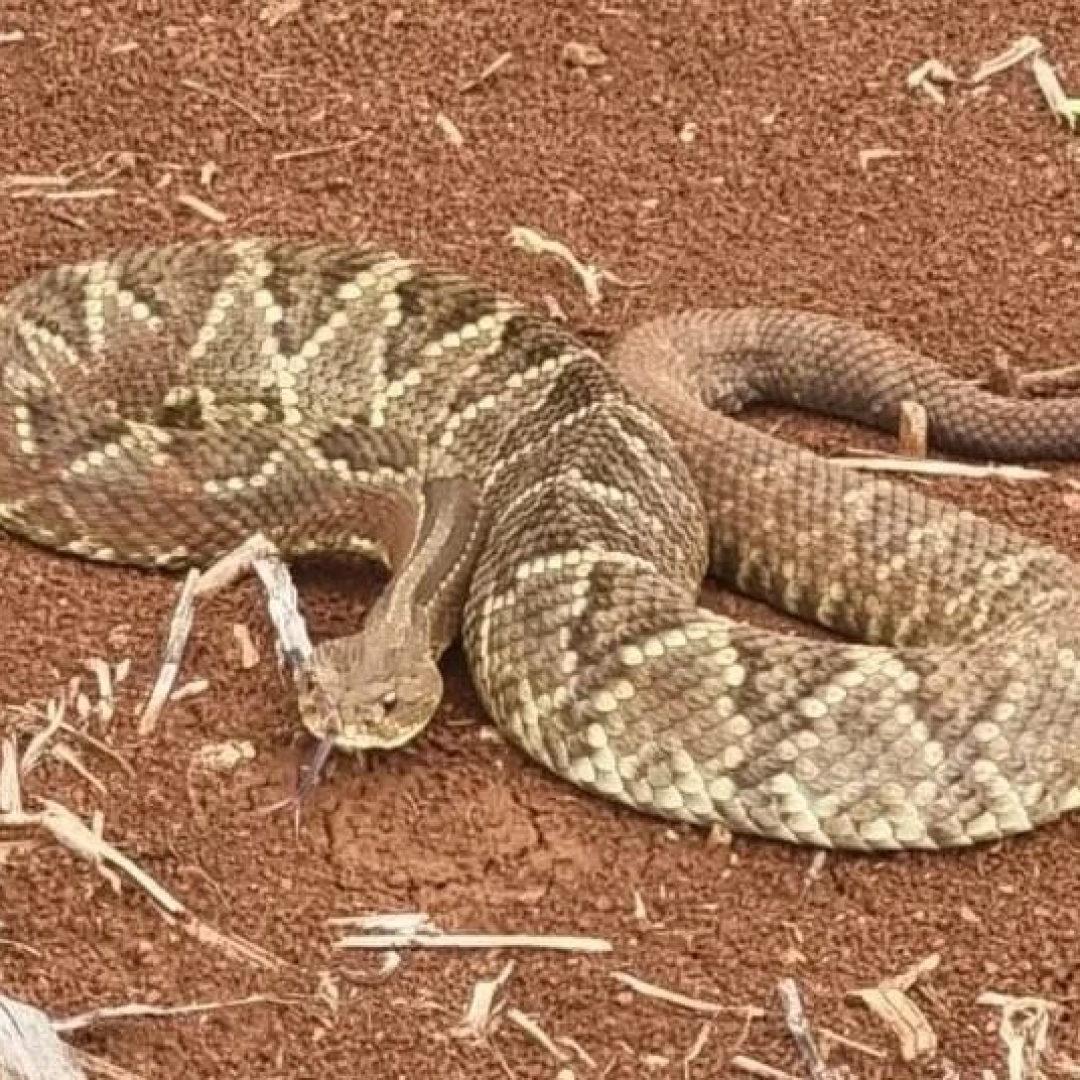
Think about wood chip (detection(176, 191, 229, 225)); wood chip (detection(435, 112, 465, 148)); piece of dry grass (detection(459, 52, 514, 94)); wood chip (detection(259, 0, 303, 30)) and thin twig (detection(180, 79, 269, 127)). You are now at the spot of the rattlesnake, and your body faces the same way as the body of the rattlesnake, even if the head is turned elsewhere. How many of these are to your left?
0

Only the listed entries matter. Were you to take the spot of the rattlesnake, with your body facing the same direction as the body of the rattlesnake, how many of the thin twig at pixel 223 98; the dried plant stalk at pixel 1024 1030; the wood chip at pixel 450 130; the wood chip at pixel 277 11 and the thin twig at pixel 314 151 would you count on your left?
1

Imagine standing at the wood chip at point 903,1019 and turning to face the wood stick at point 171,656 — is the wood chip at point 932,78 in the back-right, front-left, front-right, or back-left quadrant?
front-right

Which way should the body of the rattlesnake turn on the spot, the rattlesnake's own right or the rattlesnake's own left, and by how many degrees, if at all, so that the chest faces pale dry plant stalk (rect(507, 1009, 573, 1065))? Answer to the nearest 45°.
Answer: approximately 45° to the rattlesnake's own left

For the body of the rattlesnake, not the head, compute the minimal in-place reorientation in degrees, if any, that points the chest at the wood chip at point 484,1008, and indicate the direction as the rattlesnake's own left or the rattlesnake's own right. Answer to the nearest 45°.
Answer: approximately 45° to the rattlesnake's own left

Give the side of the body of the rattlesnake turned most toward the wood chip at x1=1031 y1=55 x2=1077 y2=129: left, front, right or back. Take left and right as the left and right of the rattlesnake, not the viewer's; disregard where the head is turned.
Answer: back

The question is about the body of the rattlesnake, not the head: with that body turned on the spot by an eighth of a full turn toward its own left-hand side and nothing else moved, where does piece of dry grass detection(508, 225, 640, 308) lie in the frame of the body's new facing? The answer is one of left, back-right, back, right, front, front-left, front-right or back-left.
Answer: back

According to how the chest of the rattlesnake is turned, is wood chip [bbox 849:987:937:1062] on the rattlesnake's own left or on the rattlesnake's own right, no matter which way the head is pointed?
on the rattlesnake's own left

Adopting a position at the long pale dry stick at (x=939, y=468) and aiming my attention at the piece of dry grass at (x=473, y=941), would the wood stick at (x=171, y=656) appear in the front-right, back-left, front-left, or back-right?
front-right

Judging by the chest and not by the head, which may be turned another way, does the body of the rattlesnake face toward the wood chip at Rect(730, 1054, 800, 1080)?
no

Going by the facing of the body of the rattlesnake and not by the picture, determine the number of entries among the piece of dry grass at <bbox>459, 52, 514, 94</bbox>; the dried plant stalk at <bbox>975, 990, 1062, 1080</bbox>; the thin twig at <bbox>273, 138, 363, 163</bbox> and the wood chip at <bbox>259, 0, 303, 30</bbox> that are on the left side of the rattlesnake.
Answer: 1

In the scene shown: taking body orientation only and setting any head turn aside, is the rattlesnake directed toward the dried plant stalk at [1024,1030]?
no

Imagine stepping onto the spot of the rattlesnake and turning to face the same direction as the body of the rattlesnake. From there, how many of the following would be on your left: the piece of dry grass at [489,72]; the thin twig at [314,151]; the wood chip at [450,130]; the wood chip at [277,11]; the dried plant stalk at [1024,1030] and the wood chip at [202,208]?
1

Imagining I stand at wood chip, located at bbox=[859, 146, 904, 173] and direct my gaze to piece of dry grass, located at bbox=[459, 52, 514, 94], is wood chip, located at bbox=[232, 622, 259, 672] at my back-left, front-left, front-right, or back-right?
front-left

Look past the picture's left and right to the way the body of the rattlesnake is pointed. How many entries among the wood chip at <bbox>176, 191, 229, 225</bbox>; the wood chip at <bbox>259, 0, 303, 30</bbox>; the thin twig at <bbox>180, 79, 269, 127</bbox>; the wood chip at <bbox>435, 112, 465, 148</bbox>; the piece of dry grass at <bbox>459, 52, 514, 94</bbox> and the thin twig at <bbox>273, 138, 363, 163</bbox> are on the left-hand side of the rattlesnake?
0

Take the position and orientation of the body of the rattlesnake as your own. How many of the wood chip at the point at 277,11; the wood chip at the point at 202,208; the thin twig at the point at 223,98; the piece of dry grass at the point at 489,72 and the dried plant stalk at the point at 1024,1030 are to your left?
1

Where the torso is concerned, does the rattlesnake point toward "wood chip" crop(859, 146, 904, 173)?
no
